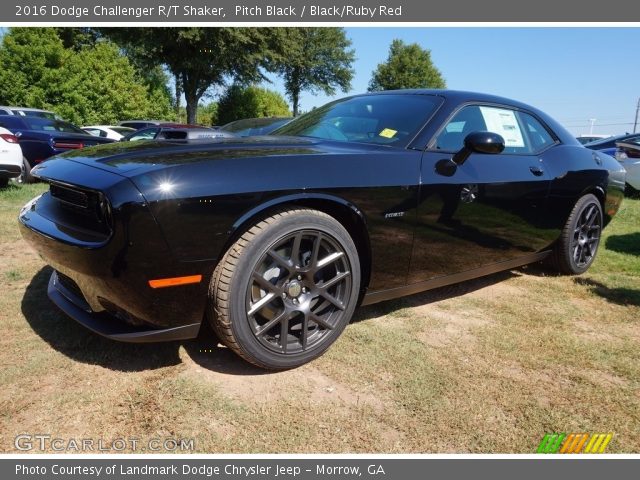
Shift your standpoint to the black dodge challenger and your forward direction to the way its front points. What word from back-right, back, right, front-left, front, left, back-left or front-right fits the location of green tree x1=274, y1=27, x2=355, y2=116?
back-right

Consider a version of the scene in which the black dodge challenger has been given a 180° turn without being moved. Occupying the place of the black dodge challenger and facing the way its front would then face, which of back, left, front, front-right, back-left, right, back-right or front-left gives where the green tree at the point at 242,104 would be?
front-left

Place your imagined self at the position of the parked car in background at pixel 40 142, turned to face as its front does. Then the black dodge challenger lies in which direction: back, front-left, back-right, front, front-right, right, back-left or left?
back-left

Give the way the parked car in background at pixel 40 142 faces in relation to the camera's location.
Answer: facing away from the viewer and to the left of the viewer

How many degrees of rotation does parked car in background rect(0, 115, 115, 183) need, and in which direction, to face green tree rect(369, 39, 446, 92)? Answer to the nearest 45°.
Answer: approximately 90° to its right

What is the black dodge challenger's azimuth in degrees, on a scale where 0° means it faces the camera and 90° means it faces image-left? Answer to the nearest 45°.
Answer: approximately 45°

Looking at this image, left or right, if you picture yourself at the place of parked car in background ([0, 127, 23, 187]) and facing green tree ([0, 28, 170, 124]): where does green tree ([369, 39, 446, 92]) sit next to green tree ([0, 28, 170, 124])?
right
